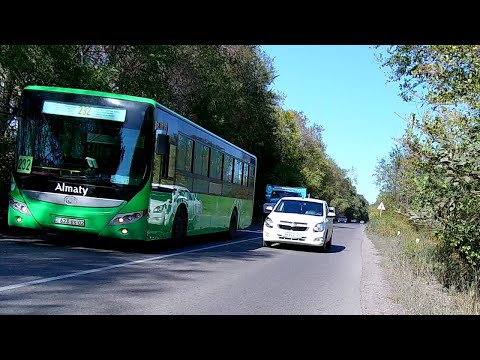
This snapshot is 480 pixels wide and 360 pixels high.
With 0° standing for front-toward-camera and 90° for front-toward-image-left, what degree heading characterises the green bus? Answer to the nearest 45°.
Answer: approximately 45°
